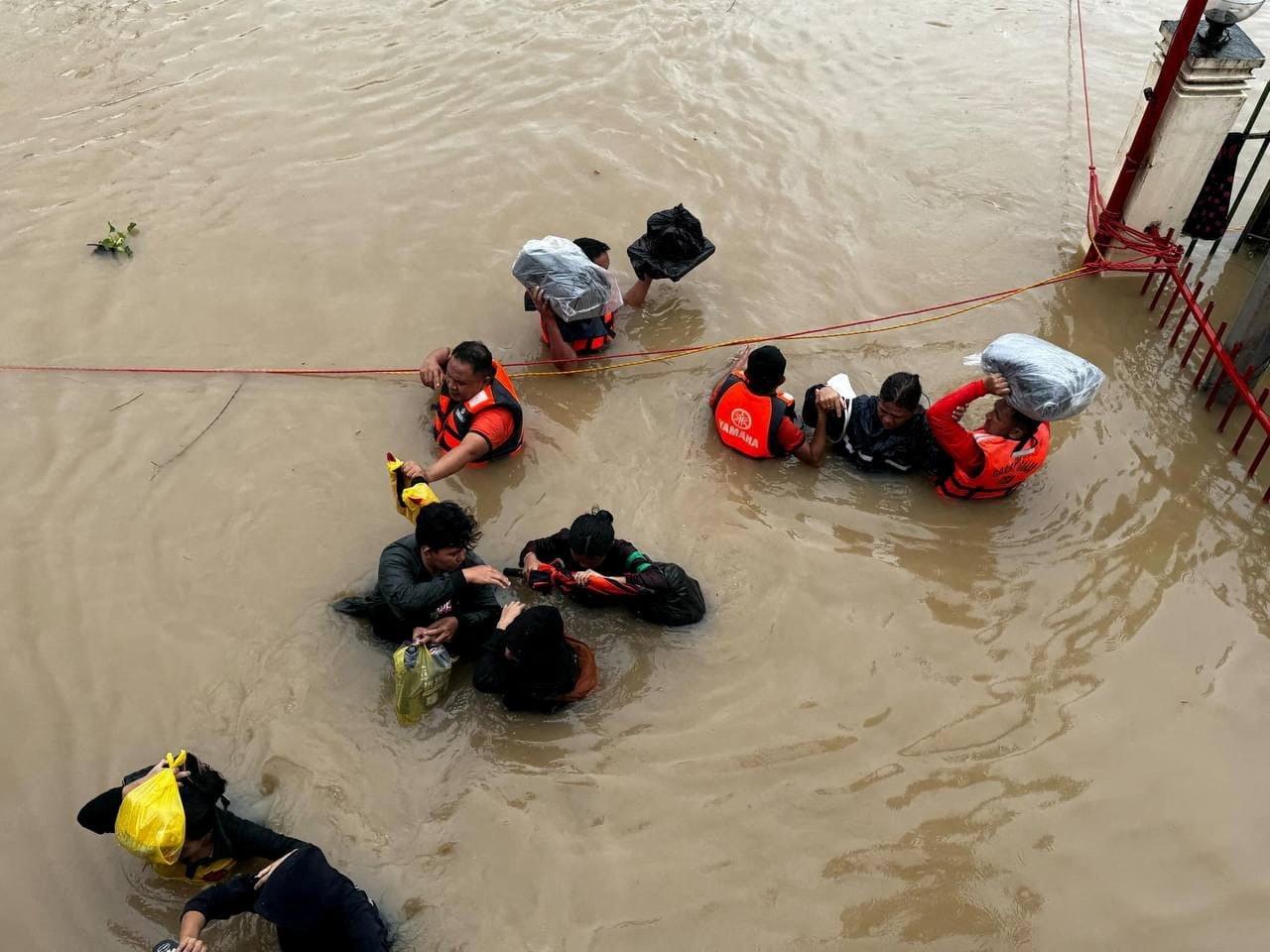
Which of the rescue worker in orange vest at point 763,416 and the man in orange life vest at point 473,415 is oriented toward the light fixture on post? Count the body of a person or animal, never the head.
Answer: the rescue worker in orange vest

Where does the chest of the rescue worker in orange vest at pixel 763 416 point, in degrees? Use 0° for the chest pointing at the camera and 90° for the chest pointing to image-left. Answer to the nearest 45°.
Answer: approximately 225°

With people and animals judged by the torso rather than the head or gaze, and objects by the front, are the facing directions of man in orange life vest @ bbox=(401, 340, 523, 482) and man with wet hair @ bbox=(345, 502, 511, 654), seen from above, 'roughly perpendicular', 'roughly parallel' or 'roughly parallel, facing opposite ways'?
roughly perpendicular

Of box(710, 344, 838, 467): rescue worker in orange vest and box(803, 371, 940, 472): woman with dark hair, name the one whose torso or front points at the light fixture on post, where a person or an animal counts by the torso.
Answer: the rescue worker in orange vest

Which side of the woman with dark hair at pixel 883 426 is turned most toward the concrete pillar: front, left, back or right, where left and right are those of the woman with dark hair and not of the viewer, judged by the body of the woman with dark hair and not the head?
back

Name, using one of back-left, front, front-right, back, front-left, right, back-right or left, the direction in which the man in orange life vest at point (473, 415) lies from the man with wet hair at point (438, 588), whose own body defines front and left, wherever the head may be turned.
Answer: back-left

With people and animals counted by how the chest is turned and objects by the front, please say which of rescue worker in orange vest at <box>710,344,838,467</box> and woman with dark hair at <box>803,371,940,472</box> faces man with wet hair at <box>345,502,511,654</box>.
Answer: the woman with dark hair

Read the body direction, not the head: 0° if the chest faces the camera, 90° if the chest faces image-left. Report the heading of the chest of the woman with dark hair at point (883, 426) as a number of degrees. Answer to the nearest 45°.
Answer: approximately 45°

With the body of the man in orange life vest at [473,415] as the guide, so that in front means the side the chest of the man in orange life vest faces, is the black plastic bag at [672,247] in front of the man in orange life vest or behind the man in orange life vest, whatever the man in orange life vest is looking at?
behind
